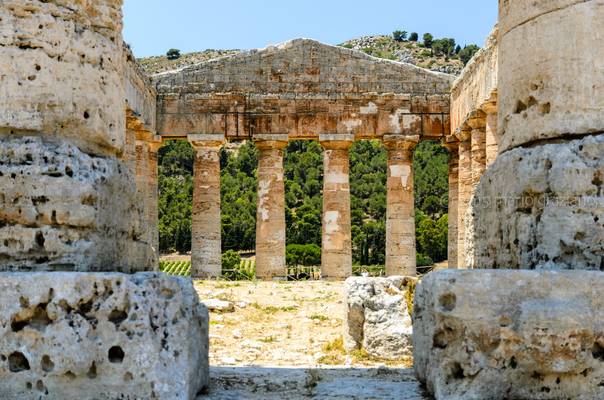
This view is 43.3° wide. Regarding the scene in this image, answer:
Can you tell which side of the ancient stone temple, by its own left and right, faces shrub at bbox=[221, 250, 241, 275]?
back

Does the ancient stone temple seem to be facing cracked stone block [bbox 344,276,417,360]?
yes

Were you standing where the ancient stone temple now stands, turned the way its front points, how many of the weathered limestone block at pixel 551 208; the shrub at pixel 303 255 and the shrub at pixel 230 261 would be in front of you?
1

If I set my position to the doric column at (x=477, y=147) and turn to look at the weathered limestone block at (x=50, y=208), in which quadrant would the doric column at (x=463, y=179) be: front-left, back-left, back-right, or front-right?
back-right

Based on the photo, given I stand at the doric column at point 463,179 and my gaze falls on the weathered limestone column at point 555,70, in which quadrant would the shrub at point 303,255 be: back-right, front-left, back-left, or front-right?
back-right
